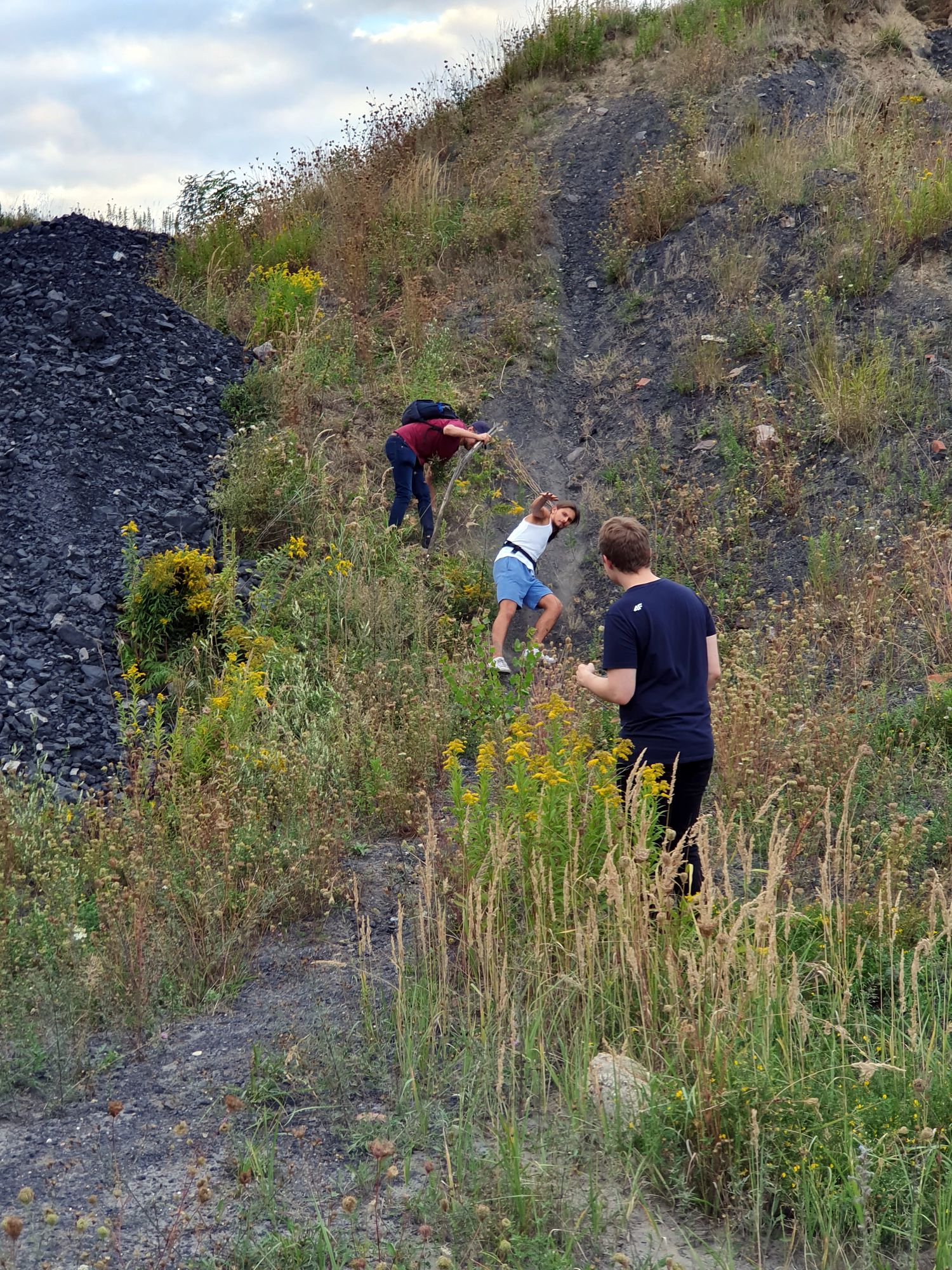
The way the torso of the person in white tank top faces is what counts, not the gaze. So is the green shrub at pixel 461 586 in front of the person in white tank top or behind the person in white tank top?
behind

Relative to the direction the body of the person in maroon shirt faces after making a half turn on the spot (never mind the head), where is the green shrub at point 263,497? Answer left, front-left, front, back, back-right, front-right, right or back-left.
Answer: front

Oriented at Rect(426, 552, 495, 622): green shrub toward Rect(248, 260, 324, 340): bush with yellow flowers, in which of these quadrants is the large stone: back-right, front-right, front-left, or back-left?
back-left

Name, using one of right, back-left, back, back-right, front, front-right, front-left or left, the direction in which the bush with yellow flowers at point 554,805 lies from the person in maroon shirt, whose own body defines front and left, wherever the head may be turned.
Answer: right

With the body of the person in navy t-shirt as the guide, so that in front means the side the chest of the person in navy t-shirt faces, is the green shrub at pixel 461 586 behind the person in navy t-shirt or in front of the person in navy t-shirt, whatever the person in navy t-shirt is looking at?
in front

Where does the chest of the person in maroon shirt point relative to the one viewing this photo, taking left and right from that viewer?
facing to the right of the viewer

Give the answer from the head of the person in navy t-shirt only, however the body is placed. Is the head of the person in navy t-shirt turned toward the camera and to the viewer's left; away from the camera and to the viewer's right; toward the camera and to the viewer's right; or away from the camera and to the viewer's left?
away from the camera and to the viewer's left

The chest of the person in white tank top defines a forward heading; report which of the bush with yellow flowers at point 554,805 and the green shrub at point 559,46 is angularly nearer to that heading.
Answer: the bush with yellow flowers

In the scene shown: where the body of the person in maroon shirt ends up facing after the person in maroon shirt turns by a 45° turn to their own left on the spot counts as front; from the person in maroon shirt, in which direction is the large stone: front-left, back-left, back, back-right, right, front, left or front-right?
back-right

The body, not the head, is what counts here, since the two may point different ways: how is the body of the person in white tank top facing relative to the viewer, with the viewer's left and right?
facing the viewer and to the right of the viewer

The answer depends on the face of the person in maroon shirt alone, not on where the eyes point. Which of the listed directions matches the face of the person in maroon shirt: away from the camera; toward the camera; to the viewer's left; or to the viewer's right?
to the viewer's right

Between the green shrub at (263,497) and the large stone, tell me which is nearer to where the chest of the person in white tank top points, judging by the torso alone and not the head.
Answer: the large stone

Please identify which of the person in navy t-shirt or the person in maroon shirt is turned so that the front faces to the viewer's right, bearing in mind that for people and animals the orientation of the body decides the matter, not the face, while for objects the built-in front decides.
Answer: the person in maroon shirt

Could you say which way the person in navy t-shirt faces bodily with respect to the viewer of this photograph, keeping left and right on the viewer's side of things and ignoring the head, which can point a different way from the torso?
facing away from the viewer and to the left of the viewer

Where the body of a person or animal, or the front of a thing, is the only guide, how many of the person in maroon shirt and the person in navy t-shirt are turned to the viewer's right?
1

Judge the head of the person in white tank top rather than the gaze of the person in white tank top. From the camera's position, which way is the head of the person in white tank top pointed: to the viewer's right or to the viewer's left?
to the viewer's right

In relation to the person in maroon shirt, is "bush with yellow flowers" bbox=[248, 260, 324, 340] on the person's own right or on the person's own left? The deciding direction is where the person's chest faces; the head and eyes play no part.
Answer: on the person's own left
